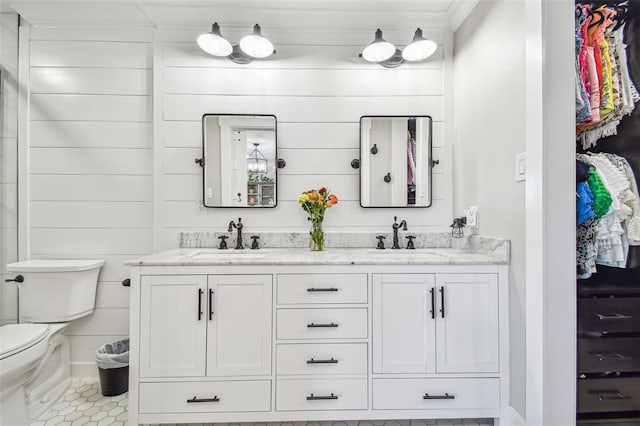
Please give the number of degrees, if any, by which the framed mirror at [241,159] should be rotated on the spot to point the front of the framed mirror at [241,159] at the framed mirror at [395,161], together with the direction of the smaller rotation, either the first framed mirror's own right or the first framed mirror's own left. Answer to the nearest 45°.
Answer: approximately 90° to the first framed mirror's own left

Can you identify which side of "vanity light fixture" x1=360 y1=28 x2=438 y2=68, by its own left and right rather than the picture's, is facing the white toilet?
right

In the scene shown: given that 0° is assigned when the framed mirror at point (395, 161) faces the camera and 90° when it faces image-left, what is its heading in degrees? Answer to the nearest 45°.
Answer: approximately 0°

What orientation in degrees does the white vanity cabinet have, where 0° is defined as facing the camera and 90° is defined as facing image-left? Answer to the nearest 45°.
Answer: approximately 0°
